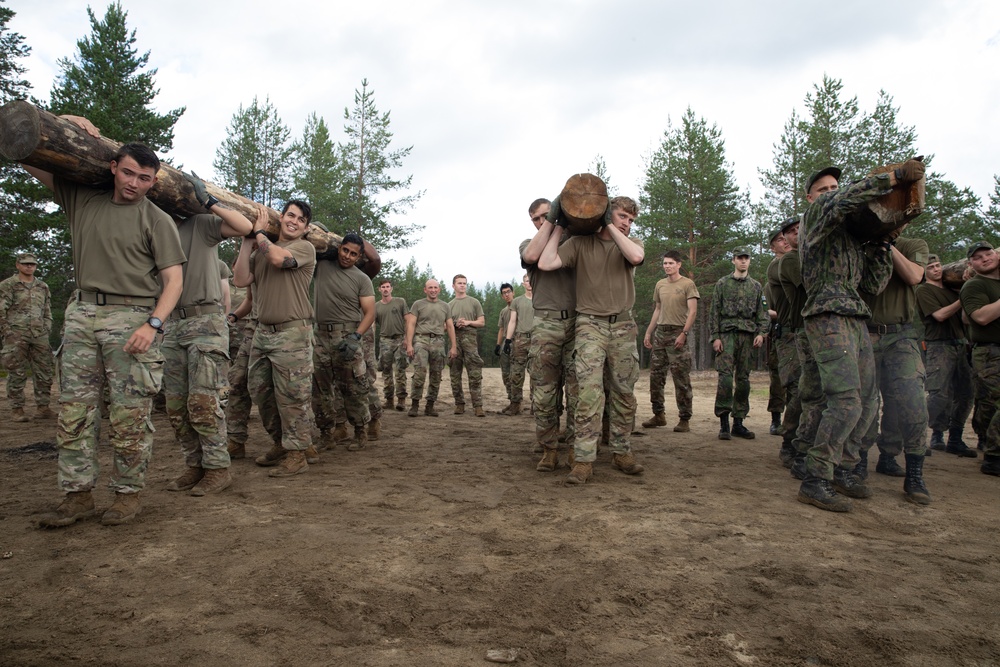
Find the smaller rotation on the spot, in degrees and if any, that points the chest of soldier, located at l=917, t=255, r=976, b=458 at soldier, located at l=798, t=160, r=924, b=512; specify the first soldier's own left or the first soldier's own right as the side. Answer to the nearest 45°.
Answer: approximately 45° to the first soldier's own right

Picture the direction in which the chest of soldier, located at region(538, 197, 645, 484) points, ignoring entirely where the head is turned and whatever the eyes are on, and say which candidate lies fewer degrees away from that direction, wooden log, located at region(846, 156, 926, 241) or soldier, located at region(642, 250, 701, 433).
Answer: the wooden log

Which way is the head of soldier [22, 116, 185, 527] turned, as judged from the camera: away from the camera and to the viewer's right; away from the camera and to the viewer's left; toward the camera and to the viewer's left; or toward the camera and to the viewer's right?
toward the camera and to the viewer's right

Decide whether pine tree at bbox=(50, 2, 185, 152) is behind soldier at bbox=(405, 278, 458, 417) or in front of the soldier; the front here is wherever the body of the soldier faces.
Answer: behind

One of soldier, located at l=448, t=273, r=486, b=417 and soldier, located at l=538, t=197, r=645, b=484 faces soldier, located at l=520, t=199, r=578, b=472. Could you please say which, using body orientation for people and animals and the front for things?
soldier, located at l=448, t=273, r=486, b=417

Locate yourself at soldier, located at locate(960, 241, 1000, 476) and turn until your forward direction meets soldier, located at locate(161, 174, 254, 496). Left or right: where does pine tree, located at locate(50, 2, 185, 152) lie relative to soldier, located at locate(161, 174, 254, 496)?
right

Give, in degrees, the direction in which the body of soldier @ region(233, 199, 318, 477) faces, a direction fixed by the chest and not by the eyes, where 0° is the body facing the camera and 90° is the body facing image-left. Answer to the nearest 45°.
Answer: approximately 45°

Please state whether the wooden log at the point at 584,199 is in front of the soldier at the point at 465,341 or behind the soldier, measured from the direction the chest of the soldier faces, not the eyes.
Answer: in front

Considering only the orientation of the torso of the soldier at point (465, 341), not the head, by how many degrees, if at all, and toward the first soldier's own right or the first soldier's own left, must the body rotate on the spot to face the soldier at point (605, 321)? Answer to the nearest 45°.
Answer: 0° — they already face them

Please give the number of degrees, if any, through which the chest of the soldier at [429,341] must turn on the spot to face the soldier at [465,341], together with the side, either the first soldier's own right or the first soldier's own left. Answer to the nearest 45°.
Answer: approximately 135° to the first soldier's own left

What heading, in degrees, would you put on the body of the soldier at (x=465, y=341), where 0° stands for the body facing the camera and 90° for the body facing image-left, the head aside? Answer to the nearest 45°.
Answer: approximately 0°
